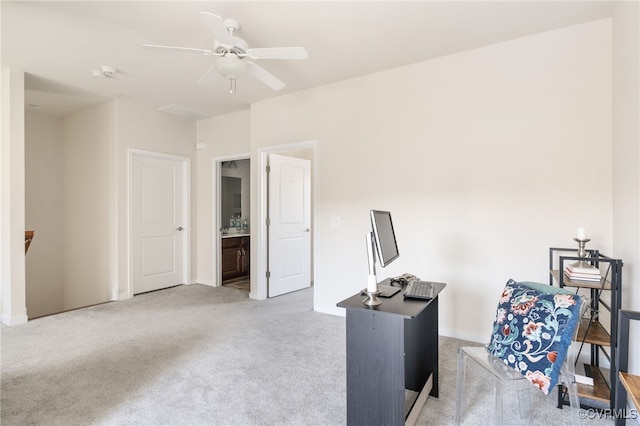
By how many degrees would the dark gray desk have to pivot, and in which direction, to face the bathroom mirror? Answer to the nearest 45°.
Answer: approximately 135° to its left

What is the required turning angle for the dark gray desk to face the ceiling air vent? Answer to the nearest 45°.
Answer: approximately 135° to its left

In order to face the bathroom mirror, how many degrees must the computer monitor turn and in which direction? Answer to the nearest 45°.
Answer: approximately 180°

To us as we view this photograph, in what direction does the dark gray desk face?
facing to the right of the viewer

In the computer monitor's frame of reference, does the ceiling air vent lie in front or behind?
behind
